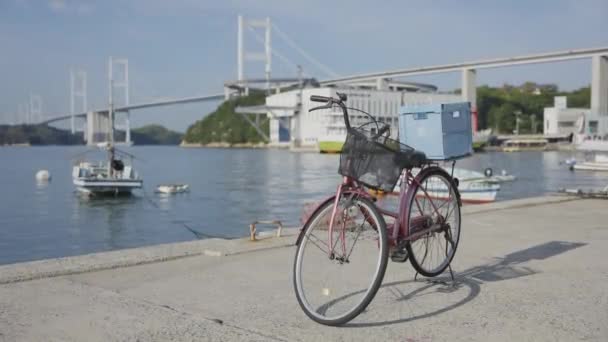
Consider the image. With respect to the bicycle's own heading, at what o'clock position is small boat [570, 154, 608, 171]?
The small boat is roughly at 5 o'clock from the bicycle.

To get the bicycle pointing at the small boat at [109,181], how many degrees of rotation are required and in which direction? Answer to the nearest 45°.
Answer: approximately 90° to its right

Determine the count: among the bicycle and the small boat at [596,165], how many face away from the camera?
0

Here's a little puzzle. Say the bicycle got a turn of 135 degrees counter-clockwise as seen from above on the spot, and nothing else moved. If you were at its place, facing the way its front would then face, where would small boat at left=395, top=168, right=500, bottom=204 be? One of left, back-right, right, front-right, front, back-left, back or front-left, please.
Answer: left

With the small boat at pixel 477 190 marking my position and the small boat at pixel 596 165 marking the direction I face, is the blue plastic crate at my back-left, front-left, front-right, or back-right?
back-right

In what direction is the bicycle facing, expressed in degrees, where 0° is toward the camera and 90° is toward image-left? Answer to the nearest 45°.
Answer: approximately 45°
